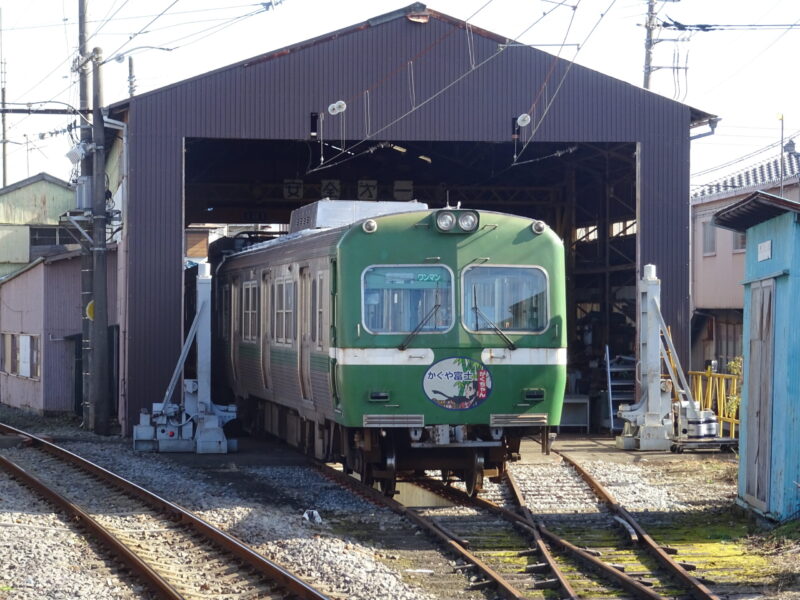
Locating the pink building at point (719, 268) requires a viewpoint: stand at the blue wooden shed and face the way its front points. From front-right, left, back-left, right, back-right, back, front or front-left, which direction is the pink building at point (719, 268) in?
back-right

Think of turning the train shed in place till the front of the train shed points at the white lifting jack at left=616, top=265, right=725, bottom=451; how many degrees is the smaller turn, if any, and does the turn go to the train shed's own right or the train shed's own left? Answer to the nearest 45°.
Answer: approximately 45° to the train shed's own left

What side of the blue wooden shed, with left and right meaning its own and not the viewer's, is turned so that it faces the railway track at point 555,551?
front

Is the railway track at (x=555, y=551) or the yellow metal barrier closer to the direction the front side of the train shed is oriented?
the railway track

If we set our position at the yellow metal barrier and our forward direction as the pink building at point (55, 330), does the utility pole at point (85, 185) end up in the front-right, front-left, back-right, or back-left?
front-left

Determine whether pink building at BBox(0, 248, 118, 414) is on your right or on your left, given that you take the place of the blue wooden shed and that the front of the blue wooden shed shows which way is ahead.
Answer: on your right

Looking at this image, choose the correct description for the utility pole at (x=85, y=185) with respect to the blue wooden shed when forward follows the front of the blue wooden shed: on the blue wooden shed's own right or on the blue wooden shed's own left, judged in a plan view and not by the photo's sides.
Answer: on the blue wooden shed's own right

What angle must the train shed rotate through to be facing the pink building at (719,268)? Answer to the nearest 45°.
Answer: approximately 135° to its left

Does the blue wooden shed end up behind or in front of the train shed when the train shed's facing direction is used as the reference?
in front

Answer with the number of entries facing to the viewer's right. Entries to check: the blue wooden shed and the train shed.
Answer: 0

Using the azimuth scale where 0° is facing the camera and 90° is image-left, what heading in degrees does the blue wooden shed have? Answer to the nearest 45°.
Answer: approximately 45°

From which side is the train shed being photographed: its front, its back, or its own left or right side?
front
